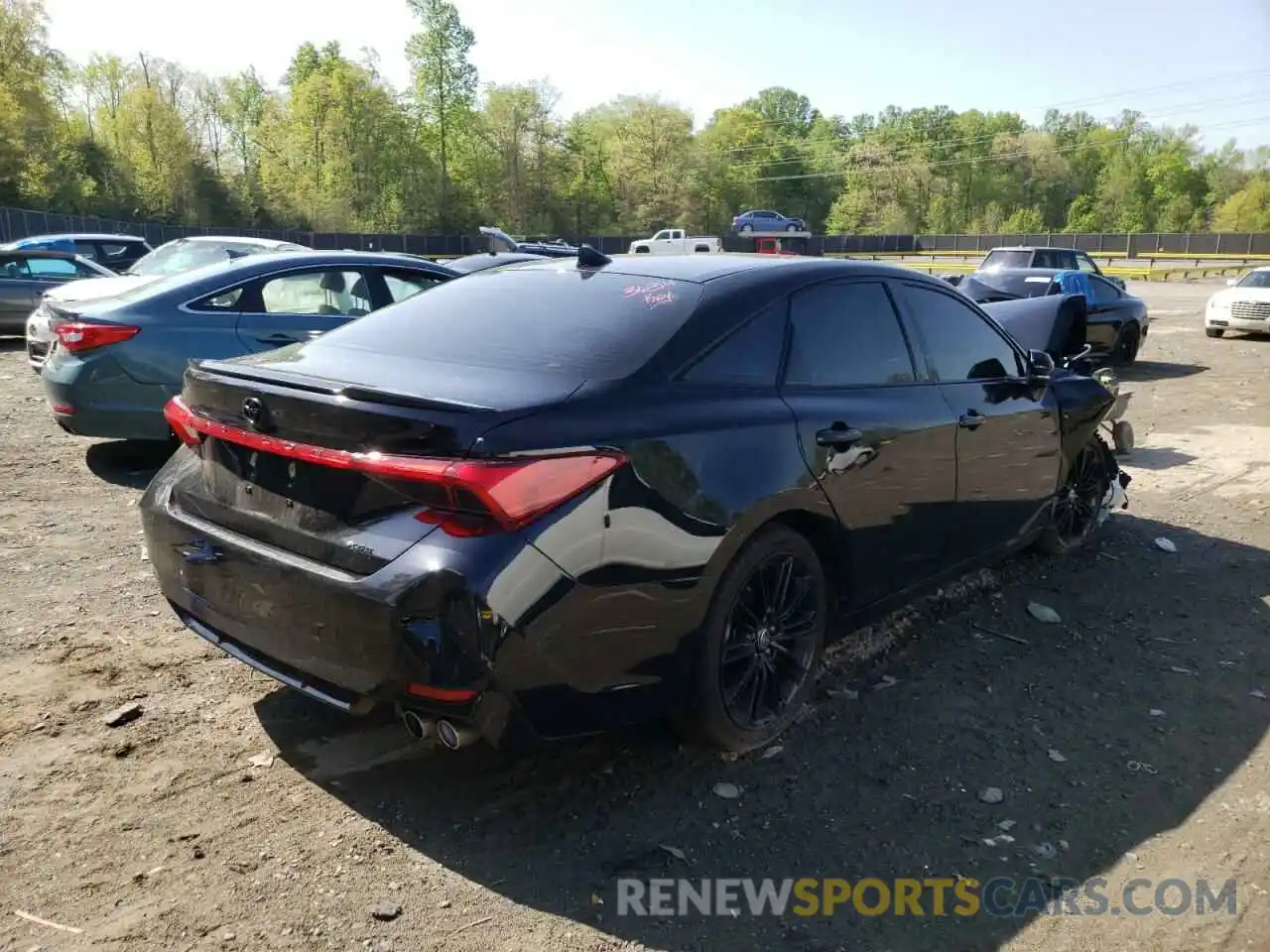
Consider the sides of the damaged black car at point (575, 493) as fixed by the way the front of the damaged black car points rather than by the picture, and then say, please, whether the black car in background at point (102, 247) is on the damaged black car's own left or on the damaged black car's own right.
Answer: on the damaged black car's own left

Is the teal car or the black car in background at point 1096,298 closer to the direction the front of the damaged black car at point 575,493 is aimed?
the black car in background

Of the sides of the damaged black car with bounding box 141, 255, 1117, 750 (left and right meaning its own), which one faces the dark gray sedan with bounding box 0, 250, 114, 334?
left

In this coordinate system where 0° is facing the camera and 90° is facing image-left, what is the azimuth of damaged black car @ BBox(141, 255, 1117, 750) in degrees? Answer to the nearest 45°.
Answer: approximately 225°

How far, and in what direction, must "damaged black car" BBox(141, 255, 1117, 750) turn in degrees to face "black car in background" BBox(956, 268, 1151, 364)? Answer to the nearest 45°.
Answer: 0° — it already faces it

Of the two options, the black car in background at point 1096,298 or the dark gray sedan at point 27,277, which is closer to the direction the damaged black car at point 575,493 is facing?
the black car in background

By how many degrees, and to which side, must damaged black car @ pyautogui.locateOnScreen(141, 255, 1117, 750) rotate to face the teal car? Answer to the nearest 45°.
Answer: approximately 90° to its left
